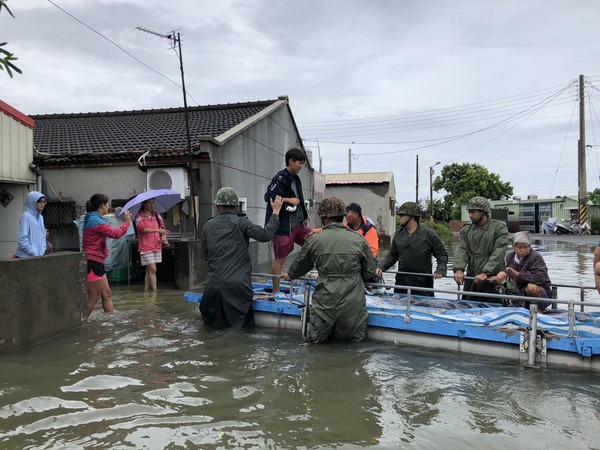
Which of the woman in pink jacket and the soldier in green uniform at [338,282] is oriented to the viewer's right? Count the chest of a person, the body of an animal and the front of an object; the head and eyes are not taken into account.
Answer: the woman in pink jacket

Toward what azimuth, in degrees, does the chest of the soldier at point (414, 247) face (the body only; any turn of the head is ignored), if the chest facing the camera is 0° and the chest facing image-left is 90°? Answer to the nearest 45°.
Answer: approximately 45°

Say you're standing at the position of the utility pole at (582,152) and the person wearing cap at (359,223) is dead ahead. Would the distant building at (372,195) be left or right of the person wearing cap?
right

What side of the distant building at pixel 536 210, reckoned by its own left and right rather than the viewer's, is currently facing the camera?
front

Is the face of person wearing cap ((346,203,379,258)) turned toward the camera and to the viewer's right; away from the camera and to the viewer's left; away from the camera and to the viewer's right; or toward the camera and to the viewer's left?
toward the camera and to the viewer's left

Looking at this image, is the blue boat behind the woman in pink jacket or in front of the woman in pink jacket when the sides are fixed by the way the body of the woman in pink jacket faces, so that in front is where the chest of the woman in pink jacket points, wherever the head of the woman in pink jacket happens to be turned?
in front

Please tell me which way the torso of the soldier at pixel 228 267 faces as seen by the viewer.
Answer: away from the camera

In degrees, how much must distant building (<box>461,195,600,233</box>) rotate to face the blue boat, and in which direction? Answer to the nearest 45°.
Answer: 0° — it already faces it

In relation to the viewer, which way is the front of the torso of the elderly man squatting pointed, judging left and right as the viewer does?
facing the viewer and to the left of the viewer

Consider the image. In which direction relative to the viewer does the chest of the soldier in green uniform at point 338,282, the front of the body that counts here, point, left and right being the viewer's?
facing away from the viewer

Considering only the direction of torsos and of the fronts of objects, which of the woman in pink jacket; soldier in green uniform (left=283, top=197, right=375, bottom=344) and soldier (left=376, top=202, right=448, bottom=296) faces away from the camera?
the soldier in green uniform

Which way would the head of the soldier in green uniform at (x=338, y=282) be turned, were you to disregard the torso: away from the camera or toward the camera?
away from the camera

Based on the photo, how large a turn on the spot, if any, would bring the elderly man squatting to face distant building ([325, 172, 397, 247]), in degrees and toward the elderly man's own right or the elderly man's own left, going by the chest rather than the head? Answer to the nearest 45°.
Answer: approximately 135° to the elderly man's own right

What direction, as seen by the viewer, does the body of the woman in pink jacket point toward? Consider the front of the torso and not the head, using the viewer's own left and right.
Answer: facing to the right of the viewer

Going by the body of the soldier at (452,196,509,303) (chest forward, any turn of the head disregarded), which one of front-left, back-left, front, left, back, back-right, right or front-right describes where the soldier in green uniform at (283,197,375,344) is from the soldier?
front

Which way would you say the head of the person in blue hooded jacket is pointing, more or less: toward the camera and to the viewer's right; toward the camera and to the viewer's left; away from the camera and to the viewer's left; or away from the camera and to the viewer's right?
toward the camera and to the viewer's right

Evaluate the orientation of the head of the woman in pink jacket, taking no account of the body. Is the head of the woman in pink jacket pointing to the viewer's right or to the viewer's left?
to the viewer's right
